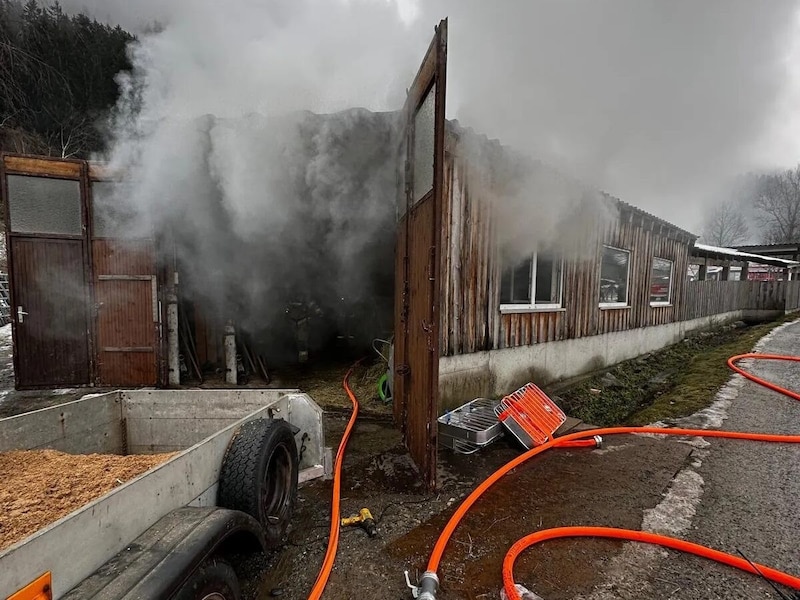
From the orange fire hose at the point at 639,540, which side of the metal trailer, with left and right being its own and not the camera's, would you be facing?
right

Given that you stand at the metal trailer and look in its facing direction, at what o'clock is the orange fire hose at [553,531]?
The orange fire hose is roughly at 2 o'clock from the metal trailer.

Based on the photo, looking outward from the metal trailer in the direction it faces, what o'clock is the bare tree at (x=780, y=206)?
The bare tree is roughly at 1 o'clock from the metal trailer.

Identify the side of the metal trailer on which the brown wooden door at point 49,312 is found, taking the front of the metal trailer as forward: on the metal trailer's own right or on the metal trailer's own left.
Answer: on the metal trailer's own left

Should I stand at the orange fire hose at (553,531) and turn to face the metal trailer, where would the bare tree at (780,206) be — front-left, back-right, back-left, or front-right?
back-right

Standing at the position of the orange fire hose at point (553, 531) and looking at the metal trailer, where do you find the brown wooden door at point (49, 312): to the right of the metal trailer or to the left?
right
